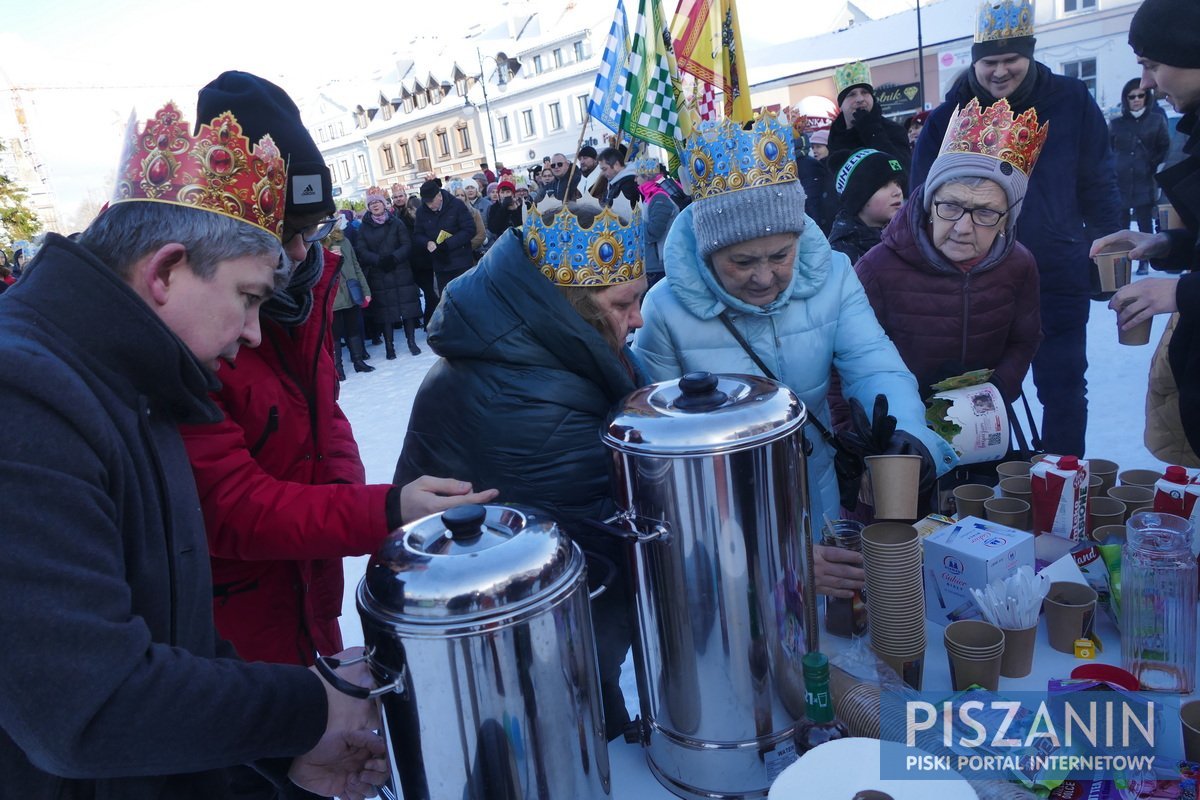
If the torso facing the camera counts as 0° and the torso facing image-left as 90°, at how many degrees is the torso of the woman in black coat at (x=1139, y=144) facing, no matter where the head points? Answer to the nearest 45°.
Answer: approximately 0°

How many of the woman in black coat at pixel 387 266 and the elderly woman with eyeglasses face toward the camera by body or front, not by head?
2

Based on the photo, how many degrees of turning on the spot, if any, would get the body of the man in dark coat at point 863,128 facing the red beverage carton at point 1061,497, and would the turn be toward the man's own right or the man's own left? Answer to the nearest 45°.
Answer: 0° — they already face it

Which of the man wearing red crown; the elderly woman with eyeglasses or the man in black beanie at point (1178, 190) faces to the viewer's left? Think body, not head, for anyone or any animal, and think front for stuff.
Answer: the man in black beanie

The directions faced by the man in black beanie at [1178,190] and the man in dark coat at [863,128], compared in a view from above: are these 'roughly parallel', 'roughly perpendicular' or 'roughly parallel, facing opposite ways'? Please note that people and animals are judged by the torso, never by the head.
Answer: roughly perpendicular

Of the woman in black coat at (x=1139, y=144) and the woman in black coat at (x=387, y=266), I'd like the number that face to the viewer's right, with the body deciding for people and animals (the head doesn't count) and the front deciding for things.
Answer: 0

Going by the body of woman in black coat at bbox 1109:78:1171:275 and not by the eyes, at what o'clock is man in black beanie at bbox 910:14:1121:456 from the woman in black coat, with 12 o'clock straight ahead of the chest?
The man in black beanie is roughly at 12 o'clock from the woman in black coat.

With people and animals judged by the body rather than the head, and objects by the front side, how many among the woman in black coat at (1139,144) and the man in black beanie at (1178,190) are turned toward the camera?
1

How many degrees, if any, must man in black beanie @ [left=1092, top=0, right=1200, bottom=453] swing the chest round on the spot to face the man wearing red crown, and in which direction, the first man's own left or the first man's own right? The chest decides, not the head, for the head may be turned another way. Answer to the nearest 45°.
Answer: approximately 45° to the first man's own left
